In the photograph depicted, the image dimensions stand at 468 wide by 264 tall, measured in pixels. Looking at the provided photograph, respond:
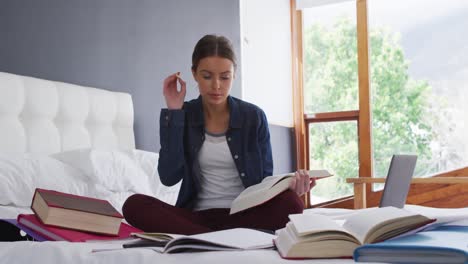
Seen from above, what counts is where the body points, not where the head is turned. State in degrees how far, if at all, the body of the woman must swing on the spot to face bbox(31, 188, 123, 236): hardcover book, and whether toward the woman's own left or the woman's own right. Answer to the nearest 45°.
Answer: approximately 45° to the woman's own right

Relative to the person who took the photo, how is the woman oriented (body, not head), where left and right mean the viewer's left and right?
facing the viewer

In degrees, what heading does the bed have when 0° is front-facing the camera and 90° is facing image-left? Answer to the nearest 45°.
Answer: approximately 315°

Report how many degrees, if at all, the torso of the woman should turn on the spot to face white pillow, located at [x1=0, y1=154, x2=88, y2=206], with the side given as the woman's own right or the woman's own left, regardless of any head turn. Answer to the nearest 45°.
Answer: approximately 90° to the woman's own right

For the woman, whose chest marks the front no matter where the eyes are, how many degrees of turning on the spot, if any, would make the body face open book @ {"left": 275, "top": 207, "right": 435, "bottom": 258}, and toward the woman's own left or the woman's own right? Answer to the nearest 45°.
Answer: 0° — they already face it

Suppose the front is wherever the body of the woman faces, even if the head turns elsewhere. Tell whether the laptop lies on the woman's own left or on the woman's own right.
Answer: on the woman's own left

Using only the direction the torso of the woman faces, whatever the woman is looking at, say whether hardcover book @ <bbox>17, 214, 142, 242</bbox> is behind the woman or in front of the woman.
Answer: in front

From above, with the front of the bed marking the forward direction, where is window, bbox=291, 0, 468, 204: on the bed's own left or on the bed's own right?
on the bed's own left

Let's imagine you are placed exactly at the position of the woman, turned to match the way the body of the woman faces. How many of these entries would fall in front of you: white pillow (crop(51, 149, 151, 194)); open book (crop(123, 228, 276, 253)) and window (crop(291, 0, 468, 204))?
1

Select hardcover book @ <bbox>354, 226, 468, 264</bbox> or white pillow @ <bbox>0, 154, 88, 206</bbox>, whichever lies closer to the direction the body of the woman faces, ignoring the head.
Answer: the hardcover book
